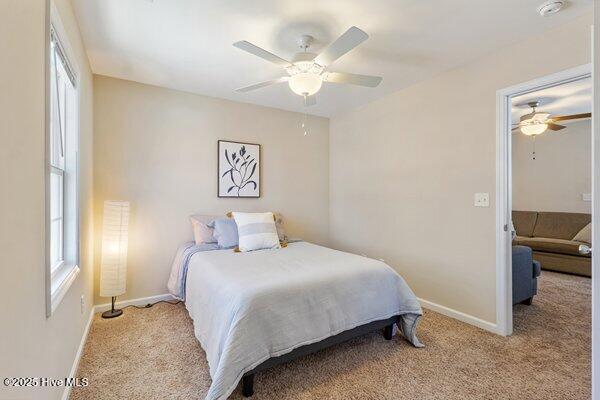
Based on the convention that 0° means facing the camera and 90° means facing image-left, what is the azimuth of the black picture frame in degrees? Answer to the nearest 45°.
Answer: approximately 315°

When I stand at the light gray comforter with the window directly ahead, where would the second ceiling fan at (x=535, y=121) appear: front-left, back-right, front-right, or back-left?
back-right

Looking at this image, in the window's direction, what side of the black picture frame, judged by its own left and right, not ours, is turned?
right

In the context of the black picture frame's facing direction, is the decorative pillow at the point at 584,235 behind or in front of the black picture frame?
in front

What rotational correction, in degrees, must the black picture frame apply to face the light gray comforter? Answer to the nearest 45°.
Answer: approximately 45° to its right

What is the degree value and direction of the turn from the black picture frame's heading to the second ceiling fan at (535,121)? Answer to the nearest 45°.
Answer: approximately 45° to its left

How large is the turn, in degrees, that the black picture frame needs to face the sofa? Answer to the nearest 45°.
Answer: approximately 45° to its left

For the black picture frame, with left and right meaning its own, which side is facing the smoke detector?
front
